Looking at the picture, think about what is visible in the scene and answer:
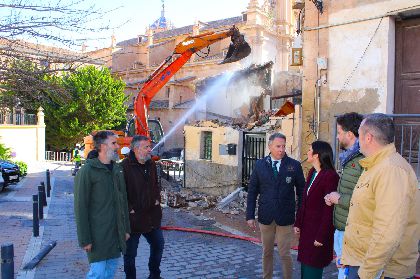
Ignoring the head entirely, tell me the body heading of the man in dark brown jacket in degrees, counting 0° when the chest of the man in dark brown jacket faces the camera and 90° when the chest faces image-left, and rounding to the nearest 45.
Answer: approximately 315°

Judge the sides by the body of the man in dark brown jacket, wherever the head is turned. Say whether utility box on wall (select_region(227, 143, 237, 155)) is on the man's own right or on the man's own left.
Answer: on the man's own left

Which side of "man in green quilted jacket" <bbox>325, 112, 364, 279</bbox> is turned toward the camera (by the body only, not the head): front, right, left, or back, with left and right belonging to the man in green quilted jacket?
left

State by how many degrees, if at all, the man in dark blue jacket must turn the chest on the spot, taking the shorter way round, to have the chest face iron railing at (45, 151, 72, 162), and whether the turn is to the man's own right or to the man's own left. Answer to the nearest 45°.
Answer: approximately 135° to the man's own right

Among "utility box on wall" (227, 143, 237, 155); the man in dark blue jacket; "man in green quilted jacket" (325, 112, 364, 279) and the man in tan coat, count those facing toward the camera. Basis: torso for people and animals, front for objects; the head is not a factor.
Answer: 2

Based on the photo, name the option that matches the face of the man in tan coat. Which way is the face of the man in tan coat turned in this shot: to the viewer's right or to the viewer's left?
to the viewer's left

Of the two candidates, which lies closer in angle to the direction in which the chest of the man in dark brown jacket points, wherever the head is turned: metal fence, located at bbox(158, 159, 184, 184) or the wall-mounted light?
the wall-mounted light

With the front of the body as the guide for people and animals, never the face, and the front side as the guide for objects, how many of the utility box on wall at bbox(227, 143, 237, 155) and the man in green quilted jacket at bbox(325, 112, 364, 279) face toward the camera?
1
